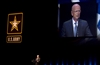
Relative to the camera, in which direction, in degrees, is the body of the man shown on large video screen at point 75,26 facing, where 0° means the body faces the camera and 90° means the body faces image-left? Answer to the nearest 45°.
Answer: approximately 0°
